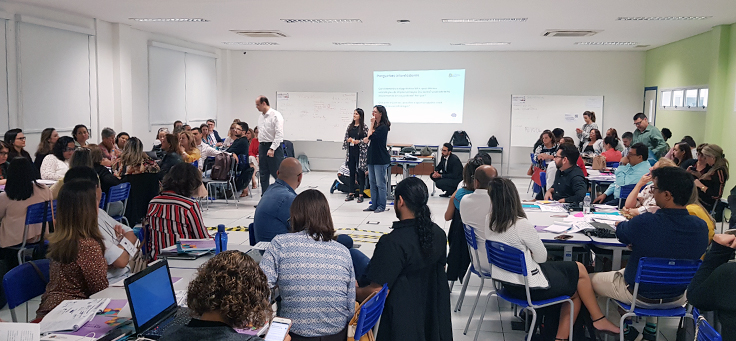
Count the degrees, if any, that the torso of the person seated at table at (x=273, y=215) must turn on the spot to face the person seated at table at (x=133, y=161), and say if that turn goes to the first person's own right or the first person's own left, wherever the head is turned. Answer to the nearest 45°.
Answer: approximately 90° to the first person's own left

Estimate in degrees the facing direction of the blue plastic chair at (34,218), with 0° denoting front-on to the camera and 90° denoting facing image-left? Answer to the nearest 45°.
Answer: approximately 225°

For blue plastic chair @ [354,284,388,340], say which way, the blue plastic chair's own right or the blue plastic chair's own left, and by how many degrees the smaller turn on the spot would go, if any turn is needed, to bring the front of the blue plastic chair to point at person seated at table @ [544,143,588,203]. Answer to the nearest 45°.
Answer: approximately 90° to the blue plastic chair's own right

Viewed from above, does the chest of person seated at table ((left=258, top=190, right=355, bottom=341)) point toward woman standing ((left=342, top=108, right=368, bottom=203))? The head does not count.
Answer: yes

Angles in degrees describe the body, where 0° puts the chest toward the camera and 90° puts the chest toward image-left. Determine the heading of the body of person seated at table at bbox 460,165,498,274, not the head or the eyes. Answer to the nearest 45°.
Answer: approximately 225°

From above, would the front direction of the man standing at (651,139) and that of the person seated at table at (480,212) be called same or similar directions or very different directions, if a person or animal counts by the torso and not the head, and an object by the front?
very different directions

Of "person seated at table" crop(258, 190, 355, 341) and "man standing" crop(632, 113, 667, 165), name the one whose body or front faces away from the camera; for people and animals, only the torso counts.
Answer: the person seated at table

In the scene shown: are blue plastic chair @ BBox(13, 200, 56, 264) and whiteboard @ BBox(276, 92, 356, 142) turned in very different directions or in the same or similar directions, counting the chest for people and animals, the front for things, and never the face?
very different directions

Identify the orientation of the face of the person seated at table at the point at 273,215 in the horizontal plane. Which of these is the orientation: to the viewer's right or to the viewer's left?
to the viewer's right

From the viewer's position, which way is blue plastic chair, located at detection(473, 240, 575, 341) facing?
facing away from the viewer and to the right of the viewer
